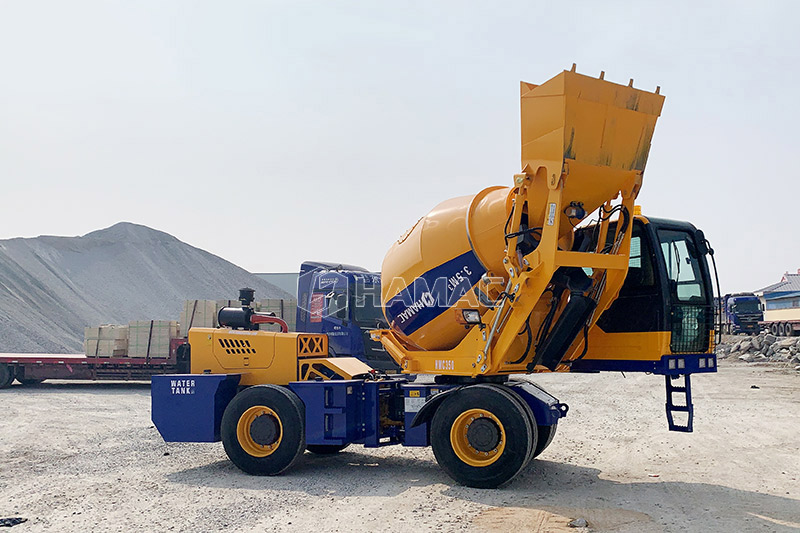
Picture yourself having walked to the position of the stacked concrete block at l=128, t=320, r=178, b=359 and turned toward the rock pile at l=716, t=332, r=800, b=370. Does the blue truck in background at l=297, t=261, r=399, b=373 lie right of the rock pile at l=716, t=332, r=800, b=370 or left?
right

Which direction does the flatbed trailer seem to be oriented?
to the viewer's right

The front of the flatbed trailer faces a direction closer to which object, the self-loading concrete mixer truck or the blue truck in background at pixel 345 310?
the blue truck in background

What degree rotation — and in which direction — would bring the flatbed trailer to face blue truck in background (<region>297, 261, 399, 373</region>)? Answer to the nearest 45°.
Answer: approximately 45° to its right

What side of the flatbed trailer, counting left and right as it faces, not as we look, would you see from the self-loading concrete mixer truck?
right
